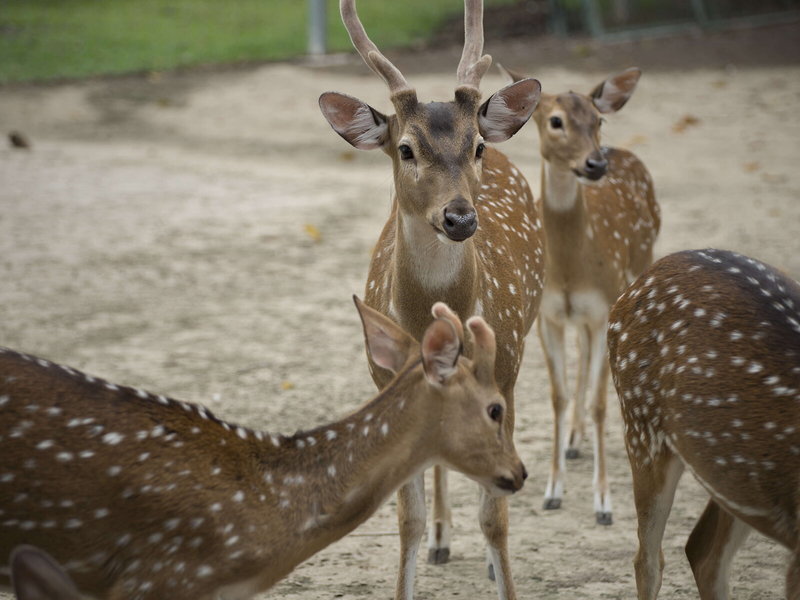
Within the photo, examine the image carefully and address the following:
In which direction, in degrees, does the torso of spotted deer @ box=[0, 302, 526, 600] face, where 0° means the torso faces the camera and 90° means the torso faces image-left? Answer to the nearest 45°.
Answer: approximately 270°

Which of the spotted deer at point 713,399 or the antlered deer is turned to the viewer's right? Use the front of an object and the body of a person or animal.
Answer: the spotted deer

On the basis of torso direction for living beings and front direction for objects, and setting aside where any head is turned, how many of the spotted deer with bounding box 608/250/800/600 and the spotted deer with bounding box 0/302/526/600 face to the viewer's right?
2

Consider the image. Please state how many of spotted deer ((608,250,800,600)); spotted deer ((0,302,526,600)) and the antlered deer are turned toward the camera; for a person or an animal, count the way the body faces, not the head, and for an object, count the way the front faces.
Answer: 1

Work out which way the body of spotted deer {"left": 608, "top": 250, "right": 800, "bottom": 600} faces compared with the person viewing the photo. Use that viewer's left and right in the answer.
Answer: facing to the right of the viewer

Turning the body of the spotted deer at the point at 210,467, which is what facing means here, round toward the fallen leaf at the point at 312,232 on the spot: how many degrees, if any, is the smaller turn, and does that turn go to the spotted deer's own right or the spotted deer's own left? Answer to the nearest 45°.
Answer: approximately 90° to the spotted deer's own left

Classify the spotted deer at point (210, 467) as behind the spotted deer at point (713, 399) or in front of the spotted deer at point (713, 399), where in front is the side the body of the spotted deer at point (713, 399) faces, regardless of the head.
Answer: behind

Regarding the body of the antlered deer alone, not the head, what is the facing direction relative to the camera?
toward the camera

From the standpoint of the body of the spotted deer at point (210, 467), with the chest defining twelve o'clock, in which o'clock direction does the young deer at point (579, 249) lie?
The young deer is roughly at 10 o'clock from the spotted deer.

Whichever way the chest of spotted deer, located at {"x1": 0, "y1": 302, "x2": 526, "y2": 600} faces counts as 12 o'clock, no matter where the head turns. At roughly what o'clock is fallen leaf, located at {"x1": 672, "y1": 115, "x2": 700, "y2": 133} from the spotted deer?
The fallen leaf is roughly at 10 o'clock from the spotted deer.

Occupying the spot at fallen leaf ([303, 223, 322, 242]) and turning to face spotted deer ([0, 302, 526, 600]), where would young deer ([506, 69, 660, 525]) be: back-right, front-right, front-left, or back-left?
front-left

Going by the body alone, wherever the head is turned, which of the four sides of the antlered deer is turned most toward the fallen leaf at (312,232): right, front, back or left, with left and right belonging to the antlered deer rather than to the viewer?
back

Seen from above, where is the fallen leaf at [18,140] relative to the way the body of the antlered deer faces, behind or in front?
behind

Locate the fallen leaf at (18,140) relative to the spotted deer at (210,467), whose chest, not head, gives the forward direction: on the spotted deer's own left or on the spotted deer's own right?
on the spotted deer's own left
